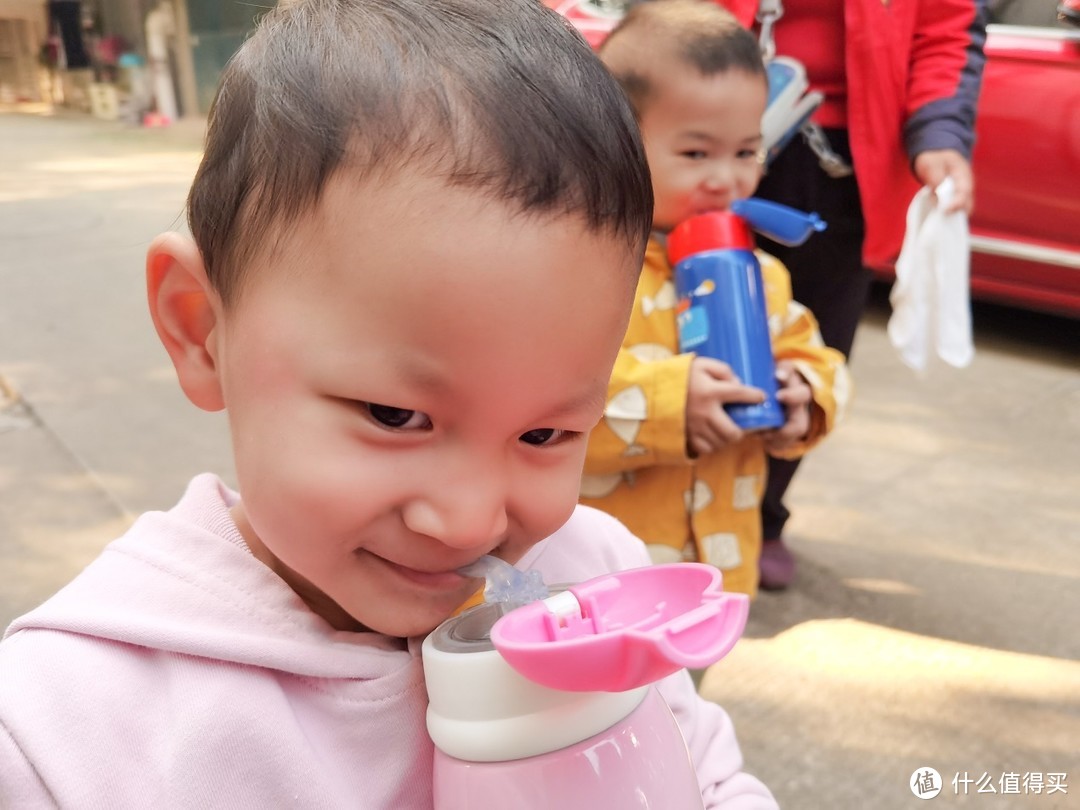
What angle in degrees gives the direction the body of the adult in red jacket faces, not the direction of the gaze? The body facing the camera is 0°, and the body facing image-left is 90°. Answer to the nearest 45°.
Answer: approximately 45°

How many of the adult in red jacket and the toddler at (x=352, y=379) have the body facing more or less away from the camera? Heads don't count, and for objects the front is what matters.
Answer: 0

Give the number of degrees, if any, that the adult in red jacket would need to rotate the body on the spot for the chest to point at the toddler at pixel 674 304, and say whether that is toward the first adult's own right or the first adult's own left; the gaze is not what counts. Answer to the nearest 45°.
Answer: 0° — they already face them

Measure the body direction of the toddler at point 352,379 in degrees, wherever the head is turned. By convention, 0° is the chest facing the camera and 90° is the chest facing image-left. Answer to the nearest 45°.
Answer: approximately 315°

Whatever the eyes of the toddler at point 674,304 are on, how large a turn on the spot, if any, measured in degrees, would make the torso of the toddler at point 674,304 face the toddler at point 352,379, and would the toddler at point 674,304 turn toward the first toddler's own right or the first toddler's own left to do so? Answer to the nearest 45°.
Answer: approximately 45° to the first toddler's own right

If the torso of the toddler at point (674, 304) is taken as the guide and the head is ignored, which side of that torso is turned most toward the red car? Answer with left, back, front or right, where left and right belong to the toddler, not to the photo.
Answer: left

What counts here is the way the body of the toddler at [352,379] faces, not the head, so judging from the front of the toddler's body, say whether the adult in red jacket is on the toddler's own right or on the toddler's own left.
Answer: on the toddler's own left
